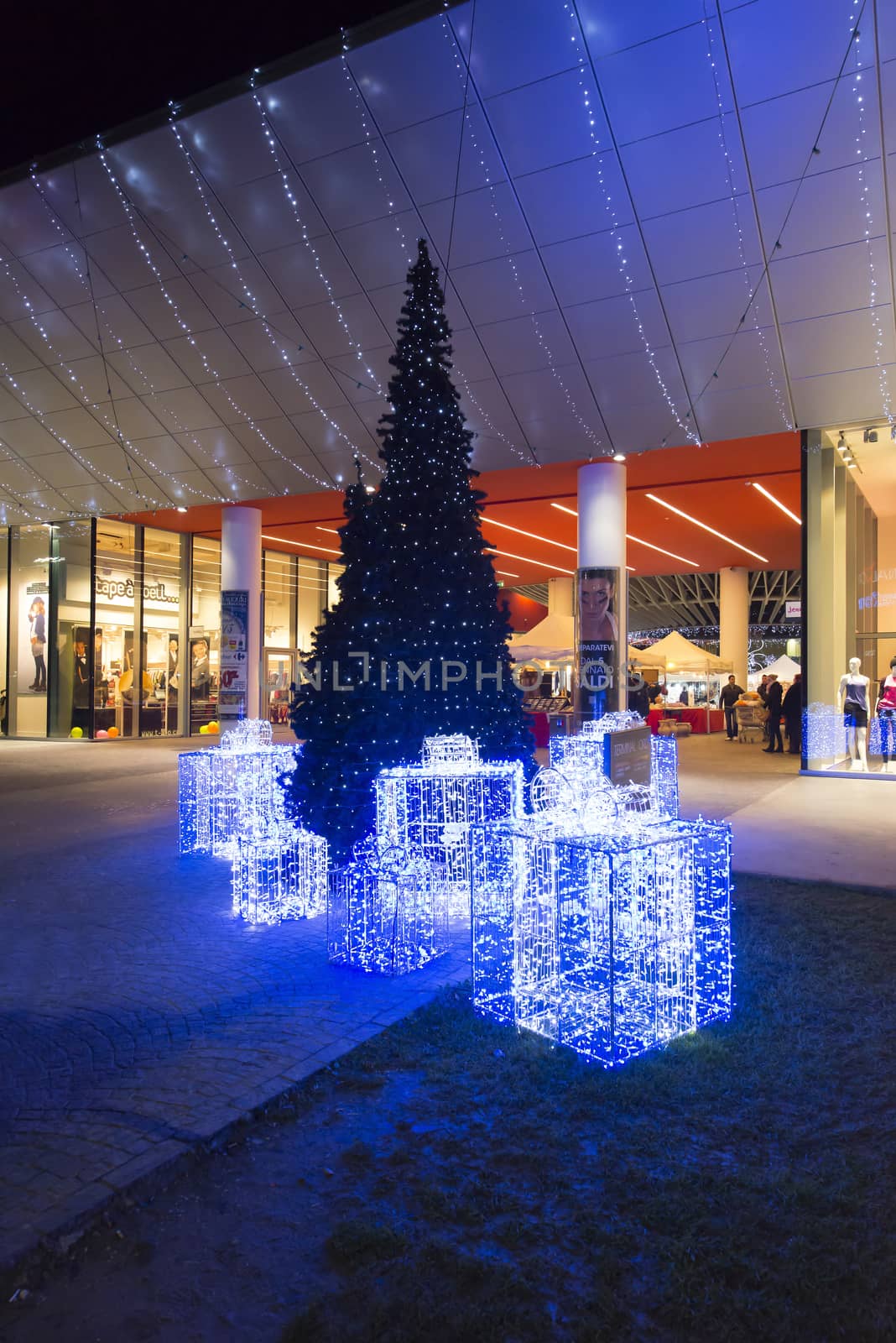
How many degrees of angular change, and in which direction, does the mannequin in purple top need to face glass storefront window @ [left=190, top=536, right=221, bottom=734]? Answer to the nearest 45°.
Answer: approximately 90° to its right

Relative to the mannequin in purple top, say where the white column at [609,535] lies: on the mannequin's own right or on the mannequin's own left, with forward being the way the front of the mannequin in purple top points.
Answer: on the mannequin's own right

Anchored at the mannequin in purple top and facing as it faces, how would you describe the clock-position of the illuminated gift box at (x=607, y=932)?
The illuminated gift box is roughly at 12 o'clock from the mannequin in purple top.

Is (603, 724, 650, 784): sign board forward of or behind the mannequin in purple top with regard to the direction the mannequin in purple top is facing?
forward

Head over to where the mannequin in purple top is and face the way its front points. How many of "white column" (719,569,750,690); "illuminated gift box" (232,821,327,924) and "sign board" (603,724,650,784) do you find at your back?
1

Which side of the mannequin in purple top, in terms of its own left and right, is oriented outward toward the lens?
front

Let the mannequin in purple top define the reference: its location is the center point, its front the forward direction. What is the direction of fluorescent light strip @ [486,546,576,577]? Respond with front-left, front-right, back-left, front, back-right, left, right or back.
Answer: back-right

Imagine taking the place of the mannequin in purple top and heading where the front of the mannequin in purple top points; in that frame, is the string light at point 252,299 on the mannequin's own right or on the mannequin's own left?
on the mannequin's own right

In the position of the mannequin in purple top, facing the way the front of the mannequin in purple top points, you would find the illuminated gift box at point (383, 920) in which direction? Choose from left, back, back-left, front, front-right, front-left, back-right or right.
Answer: front

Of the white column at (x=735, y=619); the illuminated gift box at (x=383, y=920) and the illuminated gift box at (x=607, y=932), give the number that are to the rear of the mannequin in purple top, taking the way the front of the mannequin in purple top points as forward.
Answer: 1
